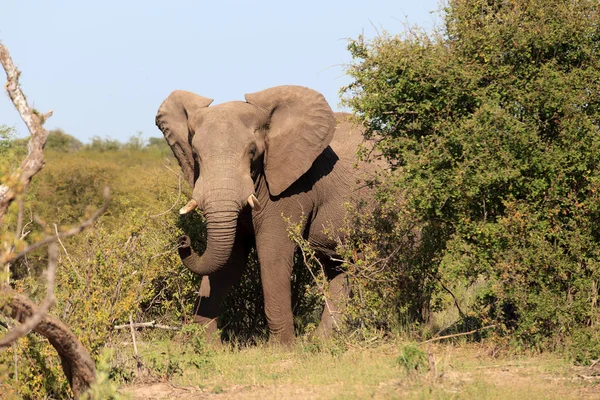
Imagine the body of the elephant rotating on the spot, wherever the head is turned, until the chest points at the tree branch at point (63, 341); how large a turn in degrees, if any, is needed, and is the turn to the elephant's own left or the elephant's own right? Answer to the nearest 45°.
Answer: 0° — it already faces it

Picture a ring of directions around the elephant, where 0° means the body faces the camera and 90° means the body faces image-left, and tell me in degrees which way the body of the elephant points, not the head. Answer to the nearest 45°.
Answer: approximately 45°

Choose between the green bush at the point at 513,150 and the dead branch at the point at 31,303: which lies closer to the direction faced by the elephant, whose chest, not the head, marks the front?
the dead branch

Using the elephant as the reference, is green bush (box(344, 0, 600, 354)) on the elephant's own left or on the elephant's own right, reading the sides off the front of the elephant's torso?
on the elephant's own left

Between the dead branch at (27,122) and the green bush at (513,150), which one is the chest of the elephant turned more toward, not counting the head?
the dead branch
